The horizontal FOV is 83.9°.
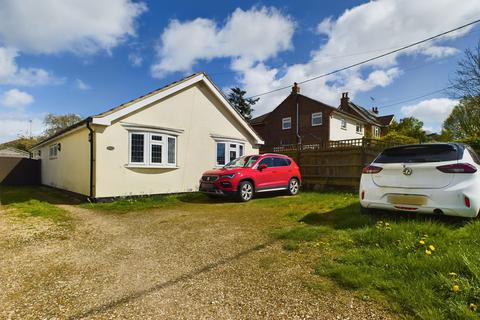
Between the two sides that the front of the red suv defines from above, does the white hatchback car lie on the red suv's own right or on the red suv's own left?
on the red suv's own left

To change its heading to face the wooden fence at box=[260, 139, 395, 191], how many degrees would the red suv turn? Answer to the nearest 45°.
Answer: approximately 180°

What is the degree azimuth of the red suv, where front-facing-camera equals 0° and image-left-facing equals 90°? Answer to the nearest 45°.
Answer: approximately 45°

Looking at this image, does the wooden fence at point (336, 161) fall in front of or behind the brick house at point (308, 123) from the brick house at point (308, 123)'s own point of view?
in front

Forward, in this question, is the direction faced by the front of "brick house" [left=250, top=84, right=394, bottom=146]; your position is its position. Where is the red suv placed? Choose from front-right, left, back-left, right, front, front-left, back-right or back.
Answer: front-right

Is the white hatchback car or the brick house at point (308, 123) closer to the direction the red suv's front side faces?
the white hatchback car

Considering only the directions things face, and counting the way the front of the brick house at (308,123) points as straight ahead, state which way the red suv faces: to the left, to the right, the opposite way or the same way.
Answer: to the right

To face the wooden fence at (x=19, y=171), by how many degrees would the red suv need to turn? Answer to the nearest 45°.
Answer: approximately 90° to its right

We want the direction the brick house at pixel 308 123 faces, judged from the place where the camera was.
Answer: facing the viewer and to the right of the viewer

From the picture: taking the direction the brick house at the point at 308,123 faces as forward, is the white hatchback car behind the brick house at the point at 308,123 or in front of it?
in front

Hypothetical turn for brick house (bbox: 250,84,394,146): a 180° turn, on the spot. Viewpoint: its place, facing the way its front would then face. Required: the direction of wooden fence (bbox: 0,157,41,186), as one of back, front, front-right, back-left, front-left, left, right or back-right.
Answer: left

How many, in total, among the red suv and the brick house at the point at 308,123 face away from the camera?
0
